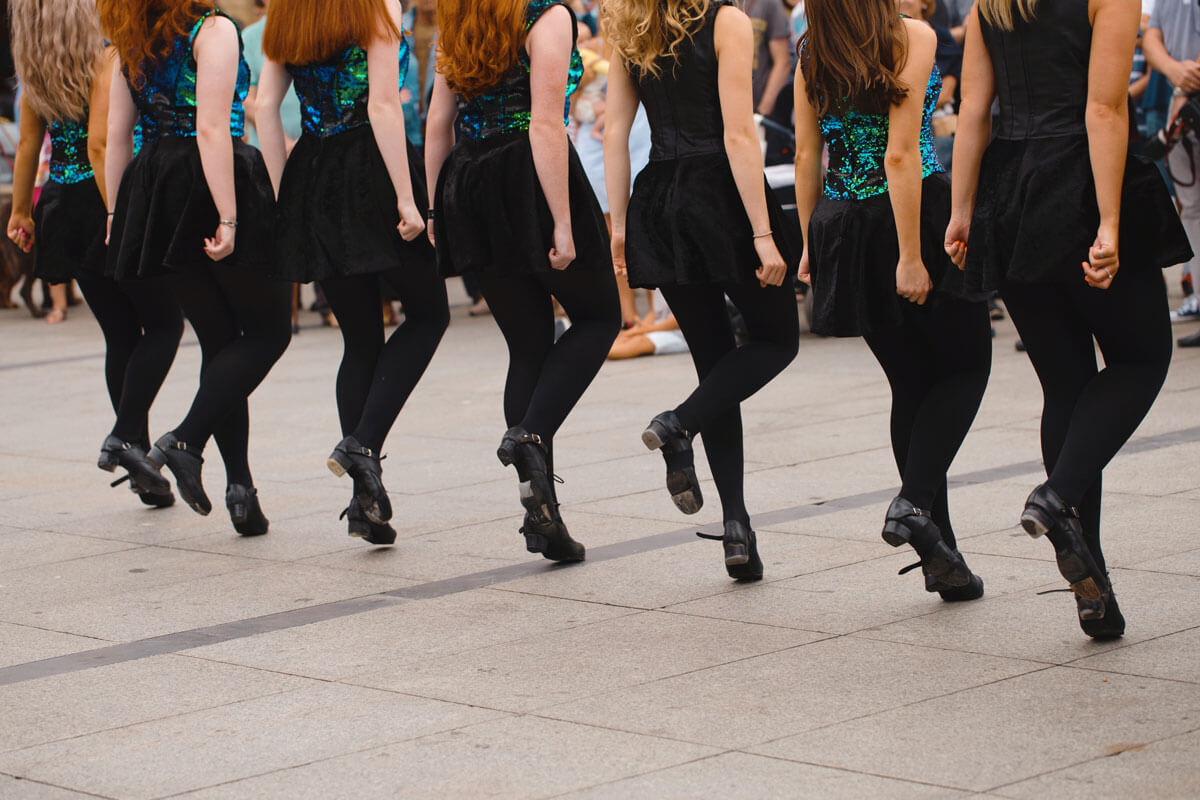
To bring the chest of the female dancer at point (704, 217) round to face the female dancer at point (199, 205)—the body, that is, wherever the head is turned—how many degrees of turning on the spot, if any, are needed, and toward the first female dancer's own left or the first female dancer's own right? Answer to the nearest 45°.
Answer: approximately 90° to the first female dancer's own left

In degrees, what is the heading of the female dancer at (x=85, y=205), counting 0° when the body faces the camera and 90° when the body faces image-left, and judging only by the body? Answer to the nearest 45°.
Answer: approximately 225°

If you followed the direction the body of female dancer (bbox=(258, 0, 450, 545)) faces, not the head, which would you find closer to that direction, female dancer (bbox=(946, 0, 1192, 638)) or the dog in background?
the dog in background

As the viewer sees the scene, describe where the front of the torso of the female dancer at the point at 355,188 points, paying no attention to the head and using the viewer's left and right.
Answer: facing away from the viewer and to the right of the viewer

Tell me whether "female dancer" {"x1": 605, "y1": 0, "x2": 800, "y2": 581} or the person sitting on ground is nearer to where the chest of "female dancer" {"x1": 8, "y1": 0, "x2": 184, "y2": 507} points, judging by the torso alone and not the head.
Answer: the person sitting on ground

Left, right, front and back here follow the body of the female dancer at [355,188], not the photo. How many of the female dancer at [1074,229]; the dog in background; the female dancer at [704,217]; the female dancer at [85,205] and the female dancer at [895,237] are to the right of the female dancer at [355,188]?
3

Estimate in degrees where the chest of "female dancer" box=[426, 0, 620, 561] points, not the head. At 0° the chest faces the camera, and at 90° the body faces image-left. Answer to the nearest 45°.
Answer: approximately 225°

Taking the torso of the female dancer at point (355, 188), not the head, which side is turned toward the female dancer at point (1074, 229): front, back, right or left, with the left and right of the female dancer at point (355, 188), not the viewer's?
right

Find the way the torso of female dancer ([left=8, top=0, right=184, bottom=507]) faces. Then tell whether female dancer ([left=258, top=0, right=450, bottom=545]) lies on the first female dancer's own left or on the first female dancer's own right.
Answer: on the first female dancer's own right

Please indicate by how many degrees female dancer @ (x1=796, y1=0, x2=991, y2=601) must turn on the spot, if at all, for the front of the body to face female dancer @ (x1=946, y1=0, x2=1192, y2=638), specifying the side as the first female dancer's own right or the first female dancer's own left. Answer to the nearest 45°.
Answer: approximately 90° to the first female dancer's own right

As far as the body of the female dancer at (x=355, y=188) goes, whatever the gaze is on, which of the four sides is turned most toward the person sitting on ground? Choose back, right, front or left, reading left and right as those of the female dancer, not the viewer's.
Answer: front

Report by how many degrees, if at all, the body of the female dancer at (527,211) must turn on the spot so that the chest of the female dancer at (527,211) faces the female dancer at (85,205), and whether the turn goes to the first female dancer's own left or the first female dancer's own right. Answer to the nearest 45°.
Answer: approximately 90° to the first female dancer's own left

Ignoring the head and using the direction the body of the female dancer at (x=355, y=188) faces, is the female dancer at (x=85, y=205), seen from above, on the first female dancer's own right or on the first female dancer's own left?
on the first female dancer's own left

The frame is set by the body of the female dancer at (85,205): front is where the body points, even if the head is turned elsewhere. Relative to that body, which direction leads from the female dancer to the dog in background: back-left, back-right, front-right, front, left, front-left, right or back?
front-left

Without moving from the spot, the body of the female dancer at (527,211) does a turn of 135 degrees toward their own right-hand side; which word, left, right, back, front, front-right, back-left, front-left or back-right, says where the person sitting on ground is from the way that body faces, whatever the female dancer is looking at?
back

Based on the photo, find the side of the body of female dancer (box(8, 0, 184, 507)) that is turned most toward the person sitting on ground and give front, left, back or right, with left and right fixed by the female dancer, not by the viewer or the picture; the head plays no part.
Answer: front
